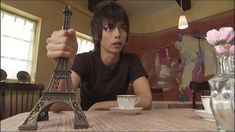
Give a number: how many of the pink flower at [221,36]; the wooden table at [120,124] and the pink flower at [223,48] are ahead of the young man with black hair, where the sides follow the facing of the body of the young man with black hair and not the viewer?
3

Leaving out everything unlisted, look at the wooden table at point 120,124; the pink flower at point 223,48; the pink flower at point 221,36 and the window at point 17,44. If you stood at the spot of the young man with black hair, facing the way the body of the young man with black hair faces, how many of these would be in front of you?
3

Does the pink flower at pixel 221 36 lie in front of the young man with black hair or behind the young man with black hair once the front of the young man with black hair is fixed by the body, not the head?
in front

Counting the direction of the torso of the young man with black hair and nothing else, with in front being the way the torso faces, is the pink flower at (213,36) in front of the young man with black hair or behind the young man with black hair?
in front

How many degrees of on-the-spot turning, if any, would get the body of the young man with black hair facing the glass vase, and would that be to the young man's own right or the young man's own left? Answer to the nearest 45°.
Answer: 0° — they already face it

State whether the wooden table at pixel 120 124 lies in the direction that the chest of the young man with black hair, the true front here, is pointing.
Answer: yes

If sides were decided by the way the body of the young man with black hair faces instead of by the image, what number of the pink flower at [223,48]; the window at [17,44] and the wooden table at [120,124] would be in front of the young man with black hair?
2

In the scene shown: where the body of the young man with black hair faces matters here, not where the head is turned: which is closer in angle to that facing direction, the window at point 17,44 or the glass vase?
the glass vase

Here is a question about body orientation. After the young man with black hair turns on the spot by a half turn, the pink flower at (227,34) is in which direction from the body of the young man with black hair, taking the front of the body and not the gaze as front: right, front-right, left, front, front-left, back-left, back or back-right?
back

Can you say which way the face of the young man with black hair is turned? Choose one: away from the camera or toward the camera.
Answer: toward the camera

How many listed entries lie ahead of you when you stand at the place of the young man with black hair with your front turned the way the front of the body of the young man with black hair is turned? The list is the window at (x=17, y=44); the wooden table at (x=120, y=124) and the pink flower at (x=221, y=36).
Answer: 2

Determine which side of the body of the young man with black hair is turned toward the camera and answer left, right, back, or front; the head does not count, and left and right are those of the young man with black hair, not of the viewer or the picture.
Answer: front

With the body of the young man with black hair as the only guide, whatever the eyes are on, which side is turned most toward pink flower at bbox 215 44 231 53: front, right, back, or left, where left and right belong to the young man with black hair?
front
